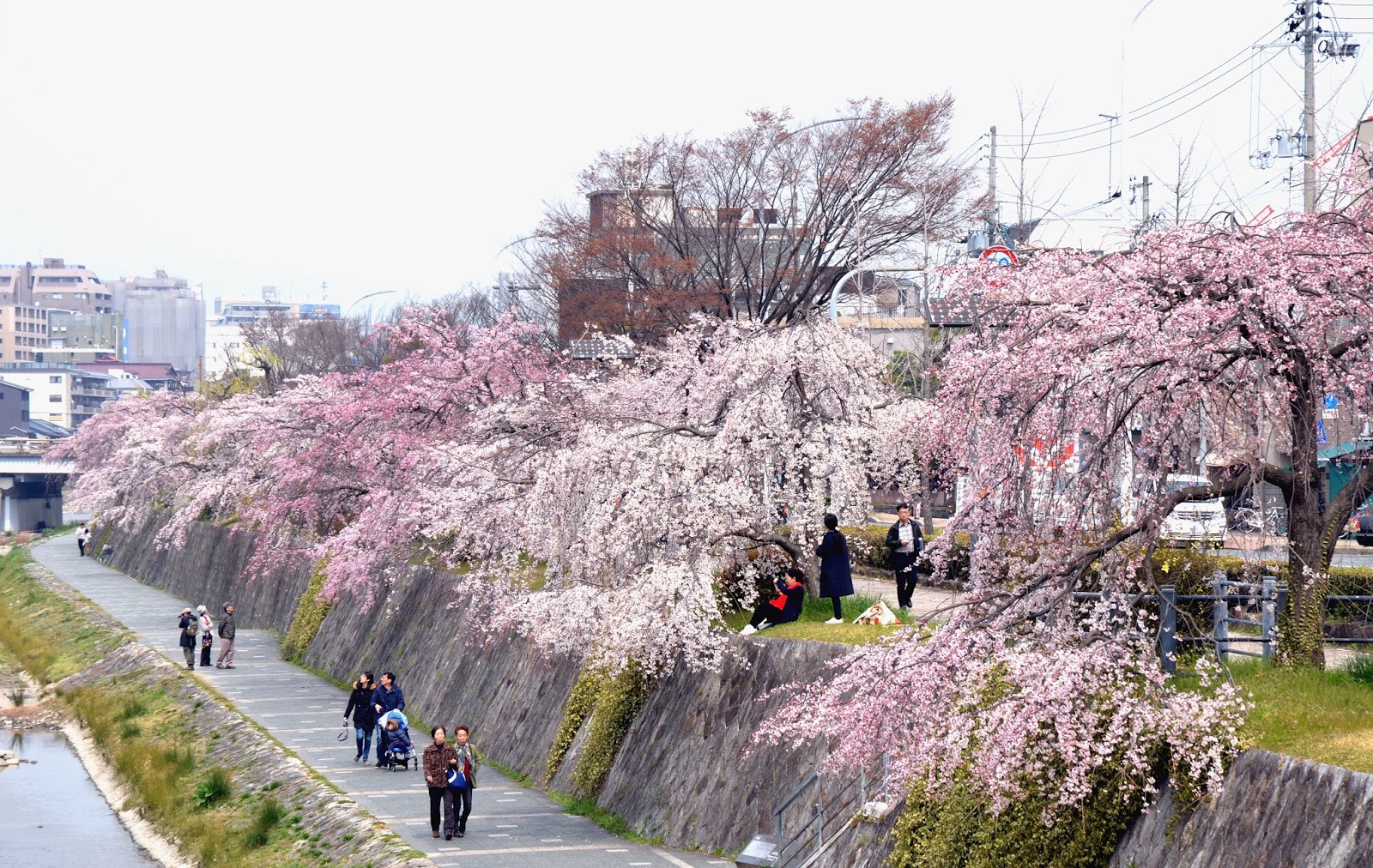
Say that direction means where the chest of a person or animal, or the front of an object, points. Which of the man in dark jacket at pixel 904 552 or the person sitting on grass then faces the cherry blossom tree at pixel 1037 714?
the man in dark jacket

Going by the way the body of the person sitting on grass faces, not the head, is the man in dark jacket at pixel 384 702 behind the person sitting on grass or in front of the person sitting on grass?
in front

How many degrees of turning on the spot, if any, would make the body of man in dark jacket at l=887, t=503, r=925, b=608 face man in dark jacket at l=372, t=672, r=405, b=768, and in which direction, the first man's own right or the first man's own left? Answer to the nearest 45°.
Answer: approximately 90° to the first man's own right

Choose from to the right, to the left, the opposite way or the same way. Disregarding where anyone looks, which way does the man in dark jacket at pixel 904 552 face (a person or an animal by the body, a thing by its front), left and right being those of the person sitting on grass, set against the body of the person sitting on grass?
to the left

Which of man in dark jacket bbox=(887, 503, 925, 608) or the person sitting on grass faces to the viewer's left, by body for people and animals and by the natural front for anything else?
the person sitting on grass

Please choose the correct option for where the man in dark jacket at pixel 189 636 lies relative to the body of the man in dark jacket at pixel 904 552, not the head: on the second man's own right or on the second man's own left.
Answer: on the second man's own right

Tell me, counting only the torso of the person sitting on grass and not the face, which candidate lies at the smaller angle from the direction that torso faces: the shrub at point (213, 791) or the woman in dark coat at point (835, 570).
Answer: the shrub

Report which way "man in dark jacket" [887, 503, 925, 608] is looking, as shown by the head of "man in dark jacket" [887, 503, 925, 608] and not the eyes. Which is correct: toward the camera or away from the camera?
toward the camera

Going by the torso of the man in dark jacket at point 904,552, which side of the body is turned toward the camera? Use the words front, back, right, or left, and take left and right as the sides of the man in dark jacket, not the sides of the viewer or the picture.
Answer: front

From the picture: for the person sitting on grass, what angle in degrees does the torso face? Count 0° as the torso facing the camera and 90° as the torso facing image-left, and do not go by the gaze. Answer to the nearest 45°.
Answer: approximately 90°

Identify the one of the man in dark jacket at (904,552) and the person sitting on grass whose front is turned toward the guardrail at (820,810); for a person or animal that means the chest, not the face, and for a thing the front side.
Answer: the man in dark jacket

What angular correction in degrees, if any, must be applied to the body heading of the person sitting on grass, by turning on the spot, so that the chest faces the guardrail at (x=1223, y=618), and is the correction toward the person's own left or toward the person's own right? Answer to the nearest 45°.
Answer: approximately 135° to the person's own left

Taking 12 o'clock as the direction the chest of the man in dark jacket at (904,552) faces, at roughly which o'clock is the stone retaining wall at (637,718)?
The stone retaining wall is roughly at 3 o'clock from the man in dark jacket.

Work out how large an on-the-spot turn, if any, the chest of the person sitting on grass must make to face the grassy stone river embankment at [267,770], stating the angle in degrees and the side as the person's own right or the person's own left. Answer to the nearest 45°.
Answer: approximately 45° to the person's own right
